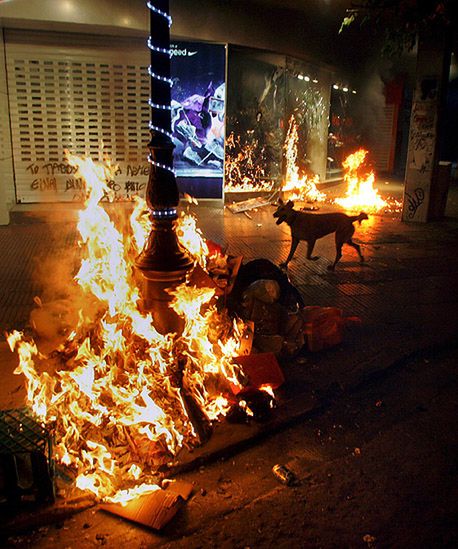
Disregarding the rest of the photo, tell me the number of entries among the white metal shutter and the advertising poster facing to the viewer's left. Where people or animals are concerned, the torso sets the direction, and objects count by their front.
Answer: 0

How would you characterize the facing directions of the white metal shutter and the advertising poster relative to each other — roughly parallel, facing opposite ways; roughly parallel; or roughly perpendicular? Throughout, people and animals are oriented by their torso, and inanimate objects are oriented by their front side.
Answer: roughly parallel

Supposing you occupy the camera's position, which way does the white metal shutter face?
facing the viewer

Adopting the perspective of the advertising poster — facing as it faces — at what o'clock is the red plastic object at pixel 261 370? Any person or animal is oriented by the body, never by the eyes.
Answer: The red plastic object is roughly at 12 o'clock from the advertising poster.

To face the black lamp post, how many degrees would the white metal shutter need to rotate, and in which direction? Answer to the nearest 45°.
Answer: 0° — it already faces it

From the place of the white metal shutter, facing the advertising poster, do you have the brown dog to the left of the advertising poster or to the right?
right

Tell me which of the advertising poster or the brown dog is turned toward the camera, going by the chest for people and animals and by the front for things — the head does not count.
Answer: the advertising poster

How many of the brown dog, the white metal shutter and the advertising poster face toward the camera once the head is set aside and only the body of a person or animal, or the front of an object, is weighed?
2

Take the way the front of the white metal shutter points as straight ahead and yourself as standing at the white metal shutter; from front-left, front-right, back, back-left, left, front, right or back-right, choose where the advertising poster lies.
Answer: left

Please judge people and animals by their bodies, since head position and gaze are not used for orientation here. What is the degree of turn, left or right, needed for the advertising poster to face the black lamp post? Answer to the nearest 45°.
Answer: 0° — it already faces it
